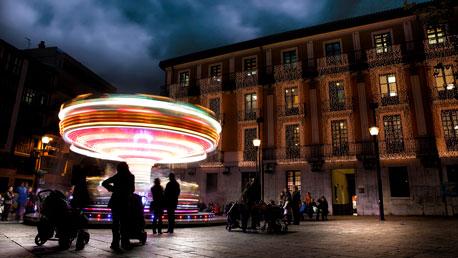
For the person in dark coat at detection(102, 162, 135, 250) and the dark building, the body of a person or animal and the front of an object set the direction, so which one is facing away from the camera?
the person in dark coat

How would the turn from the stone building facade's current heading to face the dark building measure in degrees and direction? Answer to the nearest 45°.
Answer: approximately 45° to its right

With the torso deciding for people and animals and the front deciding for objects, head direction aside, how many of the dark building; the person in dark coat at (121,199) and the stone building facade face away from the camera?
1

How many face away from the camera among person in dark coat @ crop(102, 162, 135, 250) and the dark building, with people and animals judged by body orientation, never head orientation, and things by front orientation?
1

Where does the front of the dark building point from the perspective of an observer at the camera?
facing the viewer and to the right of the viewer

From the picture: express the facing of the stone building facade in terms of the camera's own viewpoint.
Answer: facing the viewer and to the left of the viewer

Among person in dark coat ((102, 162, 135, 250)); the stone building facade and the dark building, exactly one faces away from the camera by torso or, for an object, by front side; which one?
the person in dark coat

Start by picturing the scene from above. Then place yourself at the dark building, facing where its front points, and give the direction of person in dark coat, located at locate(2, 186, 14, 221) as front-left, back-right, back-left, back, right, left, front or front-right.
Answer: front-right

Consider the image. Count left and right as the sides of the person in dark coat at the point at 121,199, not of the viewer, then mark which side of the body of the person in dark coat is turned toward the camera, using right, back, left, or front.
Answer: back

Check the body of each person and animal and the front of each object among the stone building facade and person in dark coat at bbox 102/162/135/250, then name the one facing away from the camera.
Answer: the person in dark coat

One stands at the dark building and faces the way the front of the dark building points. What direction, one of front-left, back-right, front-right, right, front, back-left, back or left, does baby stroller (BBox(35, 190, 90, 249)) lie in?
front-right
